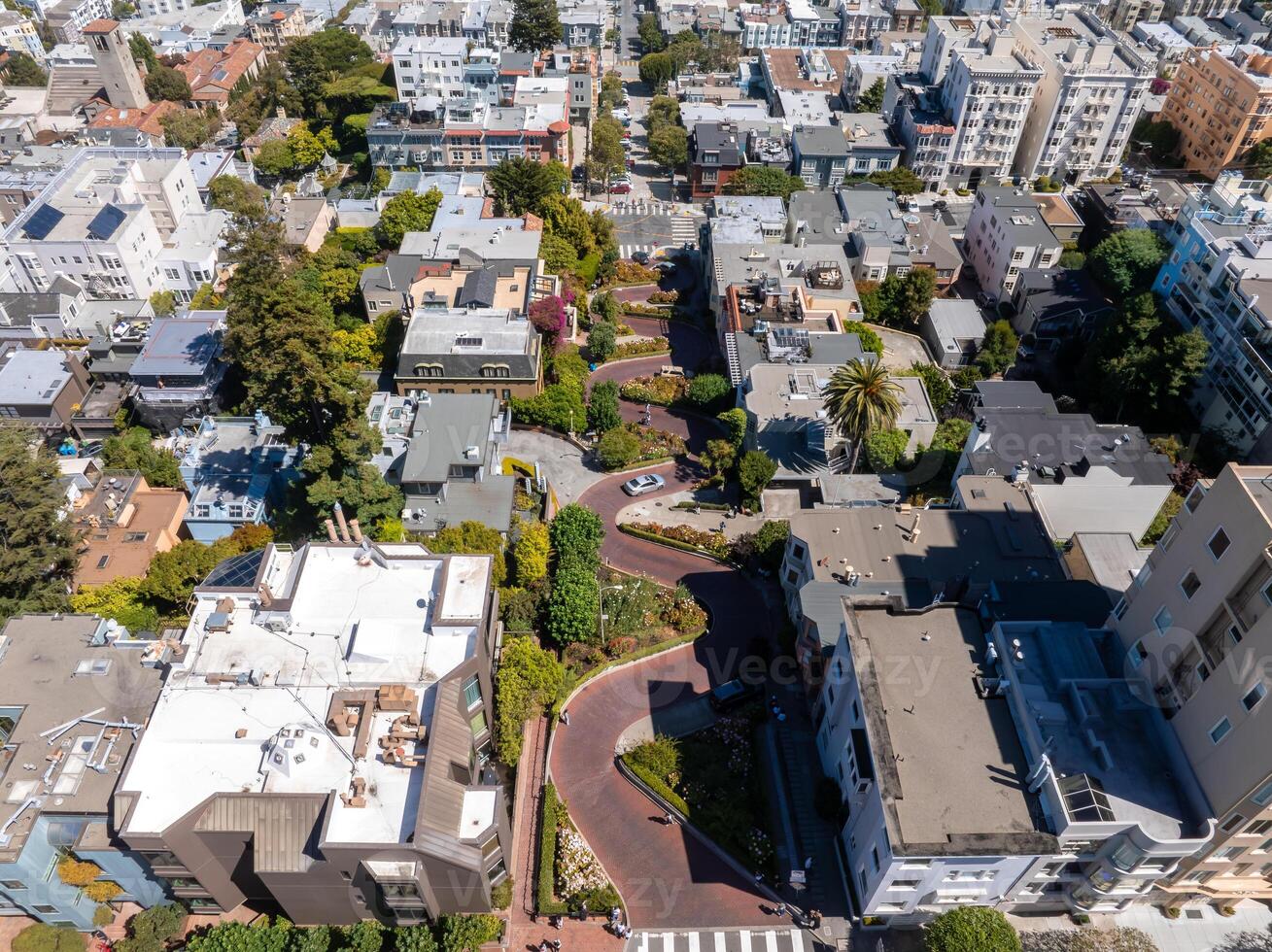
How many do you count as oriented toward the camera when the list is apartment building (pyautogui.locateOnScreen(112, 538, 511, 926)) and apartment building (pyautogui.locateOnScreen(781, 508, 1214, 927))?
2

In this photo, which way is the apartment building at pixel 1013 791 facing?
toward the camera

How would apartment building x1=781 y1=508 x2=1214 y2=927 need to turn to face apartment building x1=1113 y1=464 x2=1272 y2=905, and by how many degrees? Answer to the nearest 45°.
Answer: approximately 135° to its left

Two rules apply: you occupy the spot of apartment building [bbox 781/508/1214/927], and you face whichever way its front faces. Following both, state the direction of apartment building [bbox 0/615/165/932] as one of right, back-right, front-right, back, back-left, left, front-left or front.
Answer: front-right

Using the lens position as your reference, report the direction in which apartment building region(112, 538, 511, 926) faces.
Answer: facing the viewer

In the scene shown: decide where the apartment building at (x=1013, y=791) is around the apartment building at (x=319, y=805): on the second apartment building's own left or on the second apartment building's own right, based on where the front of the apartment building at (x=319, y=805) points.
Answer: on the second apartment building's own left

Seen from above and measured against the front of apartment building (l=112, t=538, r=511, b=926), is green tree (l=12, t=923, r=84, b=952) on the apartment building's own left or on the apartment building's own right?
on the apartment building's own right

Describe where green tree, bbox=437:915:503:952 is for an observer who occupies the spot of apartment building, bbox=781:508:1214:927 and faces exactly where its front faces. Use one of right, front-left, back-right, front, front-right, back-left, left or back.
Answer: front-right

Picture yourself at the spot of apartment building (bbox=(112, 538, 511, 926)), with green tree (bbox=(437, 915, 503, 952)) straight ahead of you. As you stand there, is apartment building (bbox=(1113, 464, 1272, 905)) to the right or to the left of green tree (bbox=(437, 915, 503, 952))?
left

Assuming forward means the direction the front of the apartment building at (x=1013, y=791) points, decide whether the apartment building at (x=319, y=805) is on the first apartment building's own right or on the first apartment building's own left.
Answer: on the first apartment building's own right

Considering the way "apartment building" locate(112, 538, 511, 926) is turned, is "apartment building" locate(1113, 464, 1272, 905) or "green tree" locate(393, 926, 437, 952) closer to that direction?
the green tree
